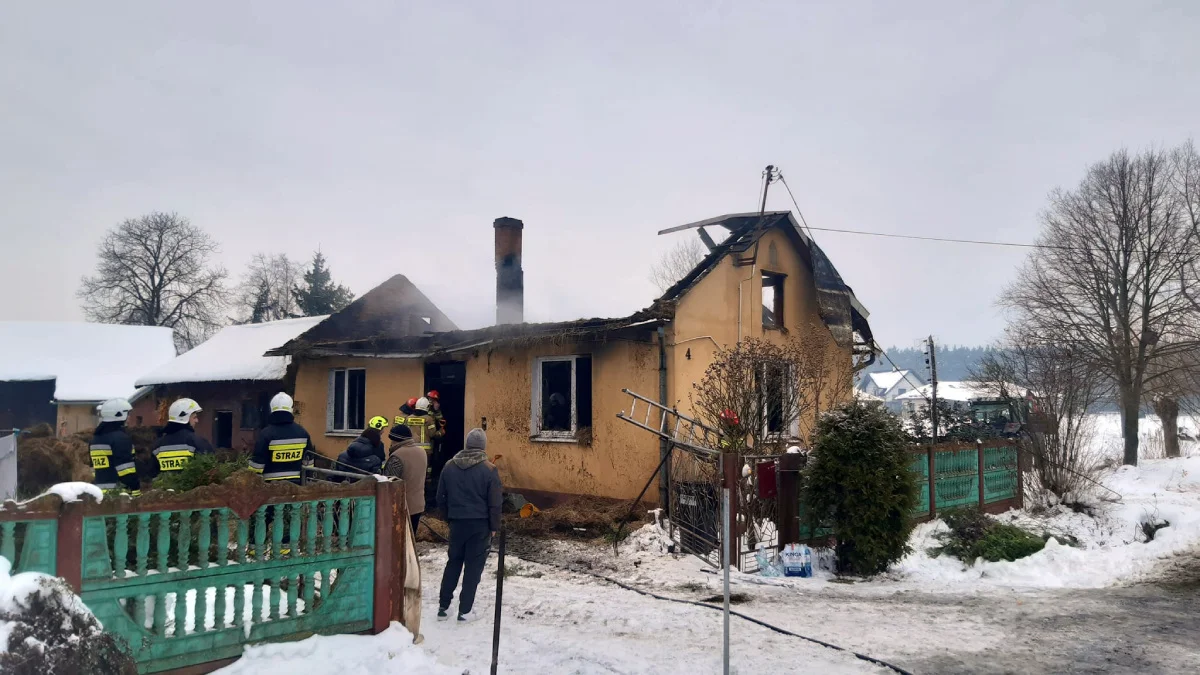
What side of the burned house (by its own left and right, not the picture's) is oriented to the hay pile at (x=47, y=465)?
right

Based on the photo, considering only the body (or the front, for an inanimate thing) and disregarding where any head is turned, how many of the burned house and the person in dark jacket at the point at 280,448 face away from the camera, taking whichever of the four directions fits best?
1

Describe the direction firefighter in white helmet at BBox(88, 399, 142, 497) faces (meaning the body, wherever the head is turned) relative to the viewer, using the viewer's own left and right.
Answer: facing away from the viewer and to the right of the viewer

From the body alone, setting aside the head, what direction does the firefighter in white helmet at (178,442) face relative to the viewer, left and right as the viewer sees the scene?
facing away from the viewer and to the right of the viewer

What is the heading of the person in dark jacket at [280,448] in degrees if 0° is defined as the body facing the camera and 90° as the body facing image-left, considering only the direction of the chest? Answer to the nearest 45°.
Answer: approximately 180°

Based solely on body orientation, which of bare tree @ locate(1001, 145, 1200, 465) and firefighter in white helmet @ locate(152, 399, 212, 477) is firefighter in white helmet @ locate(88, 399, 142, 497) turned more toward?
the bare tree

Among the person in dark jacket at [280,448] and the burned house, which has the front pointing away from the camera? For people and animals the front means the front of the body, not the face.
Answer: the person in dark jacket
